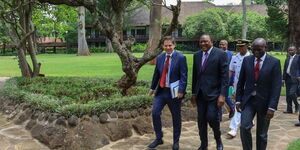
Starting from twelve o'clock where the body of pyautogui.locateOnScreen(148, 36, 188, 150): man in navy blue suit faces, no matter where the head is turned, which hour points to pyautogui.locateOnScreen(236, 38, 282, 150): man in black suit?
The man in black suit is roughly at 9 o'clock from the man in navy blue suit.

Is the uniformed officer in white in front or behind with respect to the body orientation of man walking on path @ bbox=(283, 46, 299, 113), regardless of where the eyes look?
in front

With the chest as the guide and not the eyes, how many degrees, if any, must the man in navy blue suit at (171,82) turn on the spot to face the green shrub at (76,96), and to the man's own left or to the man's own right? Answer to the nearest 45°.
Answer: approximately 90° to the man's own right

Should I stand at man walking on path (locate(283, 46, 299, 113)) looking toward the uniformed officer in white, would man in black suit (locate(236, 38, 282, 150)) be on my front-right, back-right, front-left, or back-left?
front-left

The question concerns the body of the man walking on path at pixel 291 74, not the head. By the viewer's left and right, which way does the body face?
facing the viewer and to the left of the viewer

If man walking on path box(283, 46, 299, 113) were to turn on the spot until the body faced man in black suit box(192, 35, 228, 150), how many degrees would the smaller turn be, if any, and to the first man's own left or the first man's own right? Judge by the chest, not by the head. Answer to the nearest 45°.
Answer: approximately 45° to the first man's own left

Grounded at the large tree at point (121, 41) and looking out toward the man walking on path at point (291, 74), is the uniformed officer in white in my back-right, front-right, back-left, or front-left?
front-right

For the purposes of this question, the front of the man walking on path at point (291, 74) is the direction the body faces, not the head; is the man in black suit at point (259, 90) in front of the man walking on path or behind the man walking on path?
in front

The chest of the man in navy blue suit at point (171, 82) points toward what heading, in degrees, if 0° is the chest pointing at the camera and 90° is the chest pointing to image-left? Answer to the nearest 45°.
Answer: approximately 45°

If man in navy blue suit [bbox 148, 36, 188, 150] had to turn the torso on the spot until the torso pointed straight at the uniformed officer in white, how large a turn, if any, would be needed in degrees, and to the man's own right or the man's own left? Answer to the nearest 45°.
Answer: approximately 180°
